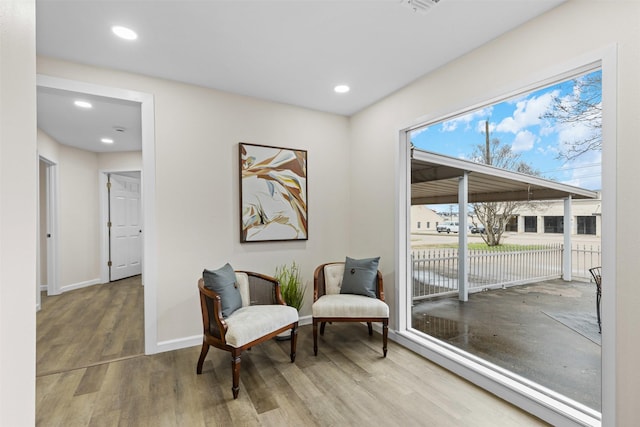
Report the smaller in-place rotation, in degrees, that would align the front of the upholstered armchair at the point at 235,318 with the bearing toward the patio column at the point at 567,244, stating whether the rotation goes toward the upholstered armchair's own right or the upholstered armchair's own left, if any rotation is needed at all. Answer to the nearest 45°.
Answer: approximately 45° to the upholstered armchair's own left

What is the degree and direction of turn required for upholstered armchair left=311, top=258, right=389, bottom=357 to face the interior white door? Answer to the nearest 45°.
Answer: approximately 135° to its right

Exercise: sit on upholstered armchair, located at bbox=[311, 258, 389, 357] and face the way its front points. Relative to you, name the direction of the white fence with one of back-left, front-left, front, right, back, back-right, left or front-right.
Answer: left

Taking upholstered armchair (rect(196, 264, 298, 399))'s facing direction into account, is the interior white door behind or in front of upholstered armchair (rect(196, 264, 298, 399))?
behind

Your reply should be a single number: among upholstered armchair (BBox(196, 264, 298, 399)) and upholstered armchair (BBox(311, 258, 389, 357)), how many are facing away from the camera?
0

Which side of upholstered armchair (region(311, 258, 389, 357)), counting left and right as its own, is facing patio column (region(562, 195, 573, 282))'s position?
left

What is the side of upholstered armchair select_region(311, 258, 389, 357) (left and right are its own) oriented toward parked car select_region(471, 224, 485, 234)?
back

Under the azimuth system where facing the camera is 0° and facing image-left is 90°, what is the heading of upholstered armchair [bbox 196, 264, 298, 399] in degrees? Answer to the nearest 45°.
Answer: approximately 315°
